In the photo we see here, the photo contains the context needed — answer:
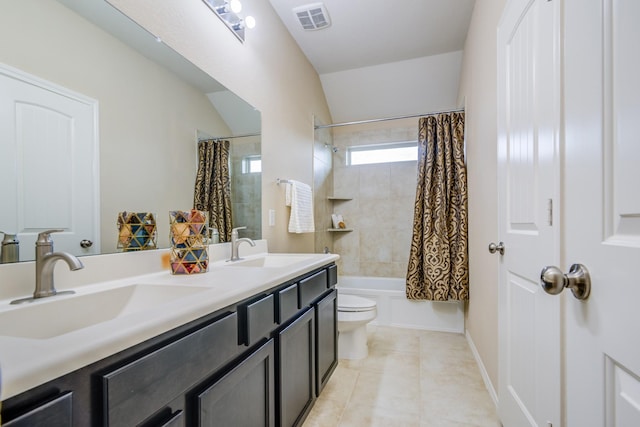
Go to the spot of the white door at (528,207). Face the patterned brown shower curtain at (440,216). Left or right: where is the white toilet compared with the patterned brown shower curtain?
left

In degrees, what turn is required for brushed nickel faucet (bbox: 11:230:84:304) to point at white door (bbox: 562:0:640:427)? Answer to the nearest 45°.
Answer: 0° — it already faces it

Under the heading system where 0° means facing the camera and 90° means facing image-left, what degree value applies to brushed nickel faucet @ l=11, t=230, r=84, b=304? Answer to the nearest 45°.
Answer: approximately 315°

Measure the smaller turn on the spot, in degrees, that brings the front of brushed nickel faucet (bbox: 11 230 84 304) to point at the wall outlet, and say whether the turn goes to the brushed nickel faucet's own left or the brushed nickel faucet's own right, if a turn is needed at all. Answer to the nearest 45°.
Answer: approximately 90° to the brushed nickel faucet's own left

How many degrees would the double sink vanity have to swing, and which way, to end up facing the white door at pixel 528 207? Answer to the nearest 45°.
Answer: approximately 45° to its left

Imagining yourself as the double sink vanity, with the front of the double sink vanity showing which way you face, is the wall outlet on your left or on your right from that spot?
on your left
